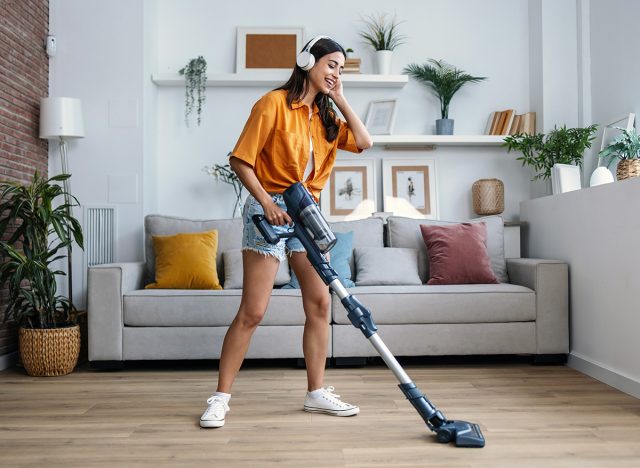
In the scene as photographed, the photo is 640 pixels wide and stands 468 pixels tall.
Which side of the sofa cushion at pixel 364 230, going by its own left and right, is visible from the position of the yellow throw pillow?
right

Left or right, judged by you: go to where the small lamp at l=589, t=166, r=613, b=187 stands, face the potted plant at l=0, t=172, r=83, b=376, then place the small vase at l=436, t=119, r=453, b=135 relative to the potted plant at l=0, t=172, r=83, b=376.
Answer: right

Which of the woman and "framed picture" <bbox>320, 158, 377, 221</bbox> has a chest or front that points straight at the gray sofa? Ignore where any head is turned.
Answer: the framed picture

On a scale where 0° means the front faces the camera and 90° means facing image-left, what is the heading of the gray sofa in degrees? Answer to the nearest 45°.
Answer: approximately 0°

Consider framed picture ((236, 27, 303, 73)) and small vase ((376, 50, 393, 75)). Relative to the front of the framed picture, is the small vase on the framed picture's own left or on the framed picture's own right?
on the framed picture's own left

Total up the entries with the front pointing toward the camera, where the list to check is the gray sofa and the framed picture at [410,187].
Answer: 2

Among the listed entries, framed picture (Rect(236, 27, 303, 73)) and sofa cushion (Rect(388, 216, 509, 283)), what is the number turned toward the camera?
2
